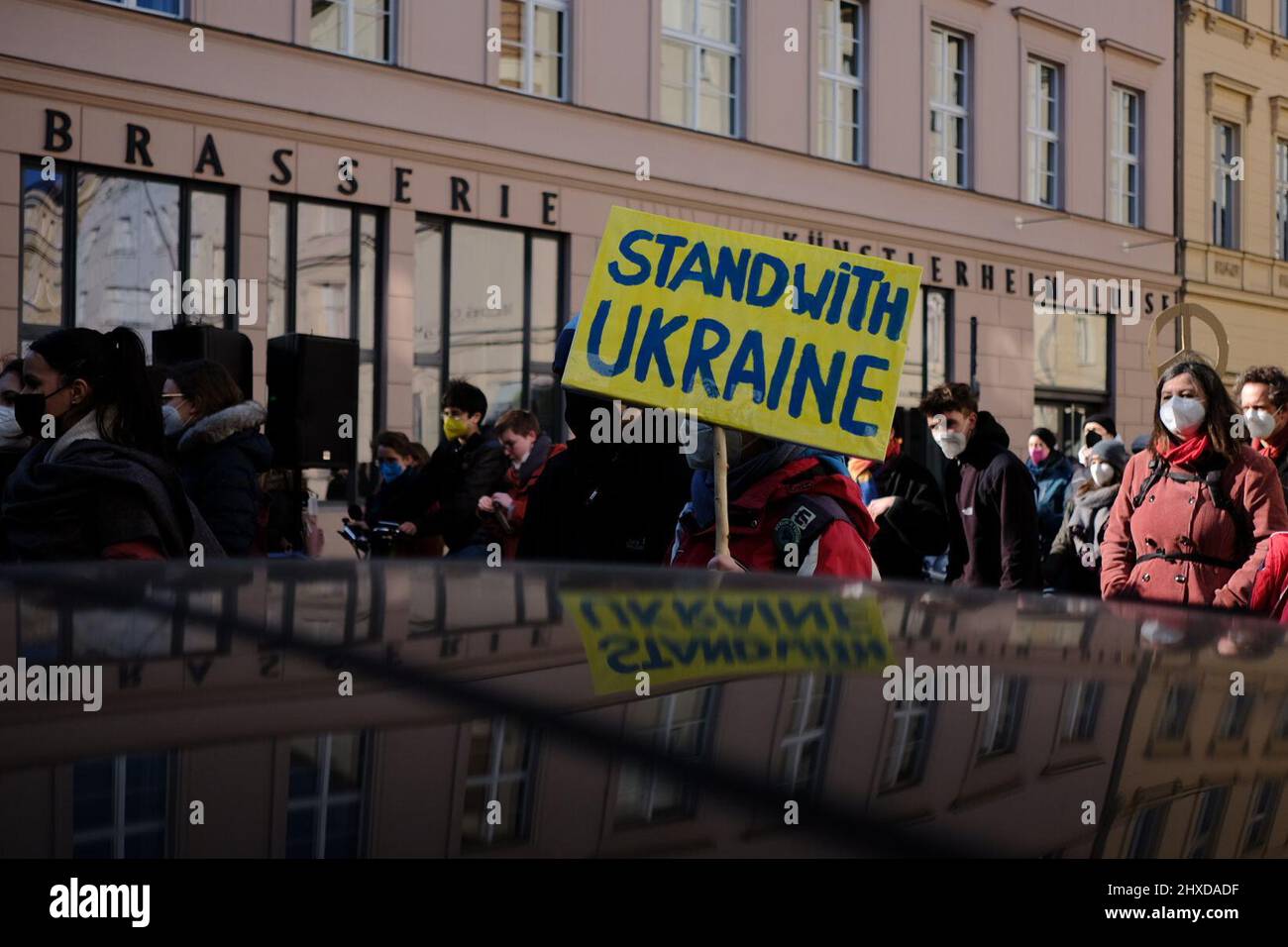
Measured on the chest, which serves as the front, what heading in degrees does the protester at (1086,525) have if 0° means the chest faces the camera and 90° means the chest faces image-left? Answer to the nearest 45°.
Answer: approximately 45°

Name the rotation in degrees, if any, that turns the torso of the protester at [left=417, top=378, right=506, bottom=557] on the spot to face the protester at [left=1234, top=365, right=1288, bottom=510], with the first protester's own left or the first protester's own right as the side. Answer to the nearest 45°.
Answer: approximately 90° to the first protester's own left

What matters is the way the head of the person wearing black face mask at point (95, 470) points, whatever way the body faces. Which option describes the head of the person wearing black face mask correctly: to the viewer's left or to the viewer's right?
to the viewer's left

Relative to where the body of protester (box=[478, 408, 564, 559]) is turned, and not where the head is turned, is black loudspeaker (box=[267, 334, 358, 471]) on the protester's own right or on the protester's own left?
on the protester's own right

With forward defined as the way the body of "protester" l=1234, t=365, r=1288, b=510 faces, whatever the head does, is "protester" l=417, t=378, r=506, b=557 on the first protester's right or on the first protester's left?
on the first protester's right

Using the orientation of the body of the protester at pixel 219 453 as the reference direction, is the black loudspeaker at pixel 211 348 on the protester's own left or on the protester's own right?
on the protester's own right
